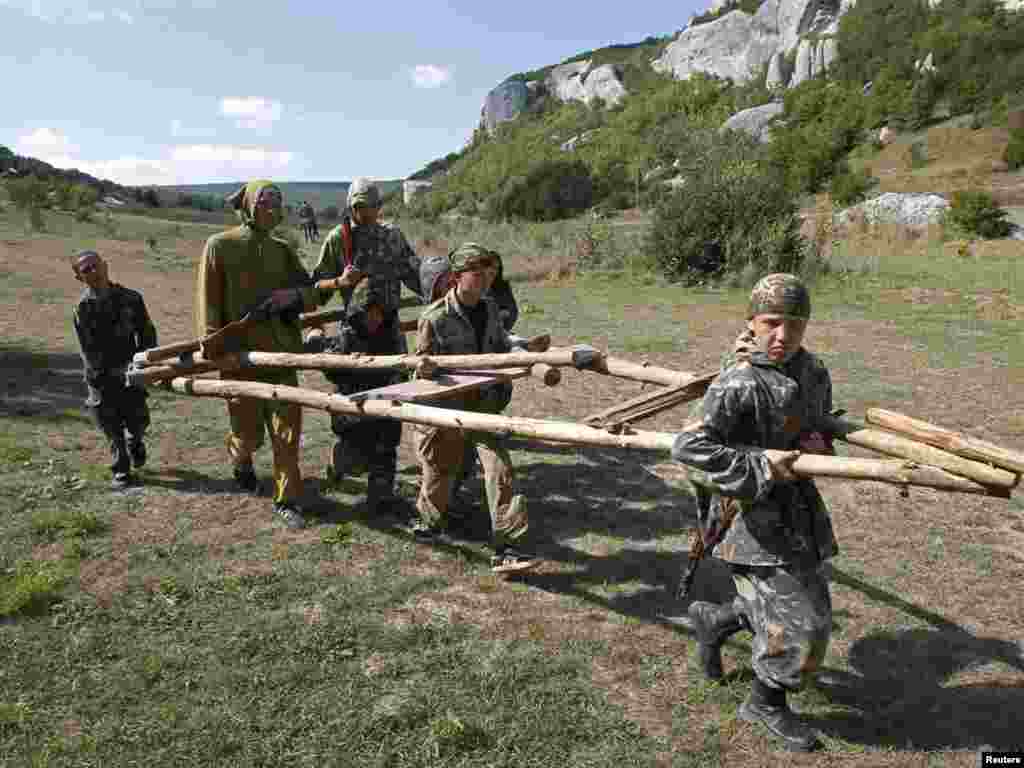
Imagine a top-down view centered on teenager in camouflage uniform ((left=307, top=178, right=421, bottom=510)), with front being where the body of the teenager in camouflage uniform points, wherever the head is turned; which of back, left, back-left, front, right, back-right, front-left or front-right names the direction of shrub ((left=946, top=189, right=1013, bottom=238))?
back-left

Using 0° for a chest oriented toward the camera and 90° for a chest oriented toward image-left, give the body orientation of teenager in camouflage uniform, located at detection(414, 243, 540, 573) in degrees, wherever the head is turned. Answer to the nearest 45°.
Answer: approximately 315°

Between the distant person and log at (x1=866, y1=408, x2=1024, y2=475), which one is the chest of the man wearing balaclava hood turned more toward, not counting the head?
the log

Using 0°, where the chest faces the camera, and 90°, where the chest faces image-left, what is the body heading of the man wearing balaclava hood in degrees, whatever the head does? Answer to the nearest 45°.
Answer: approximately 315°

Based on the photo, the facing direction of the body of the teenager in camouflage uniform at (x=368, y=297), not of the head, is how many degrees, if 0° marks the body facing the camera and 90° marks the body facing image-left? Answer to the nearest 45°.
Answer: approximately 0°

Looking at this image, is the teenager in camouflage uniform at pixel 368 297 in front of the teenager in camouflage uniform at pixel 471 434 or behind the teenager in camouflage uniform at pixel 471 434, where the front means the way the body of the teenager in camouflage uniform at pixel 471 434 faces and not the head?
behind

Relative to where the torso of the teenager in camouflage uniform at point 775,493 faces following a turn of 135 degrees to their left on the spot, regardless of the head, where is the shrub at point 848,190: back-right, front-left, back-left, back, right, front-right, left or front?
front

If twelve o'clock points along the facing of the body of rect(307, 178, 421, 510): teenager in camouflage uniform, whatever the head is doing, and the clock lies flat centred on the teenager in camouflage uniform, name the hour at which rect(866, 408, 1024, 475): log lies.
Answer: The log is roughly at 11 o'clock from the teenager in camouflage uniform.

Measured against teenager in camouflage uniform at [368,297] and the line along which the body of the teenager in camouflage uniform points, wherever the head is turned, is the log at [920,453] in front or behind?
in front
